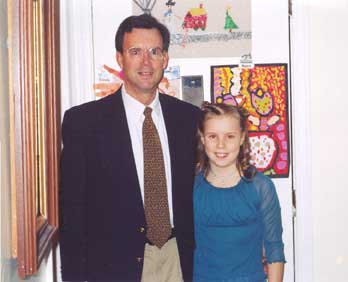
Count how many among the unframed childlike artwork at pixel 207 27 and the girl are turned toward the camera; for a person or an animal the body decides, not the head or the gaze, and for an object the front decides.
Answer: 2

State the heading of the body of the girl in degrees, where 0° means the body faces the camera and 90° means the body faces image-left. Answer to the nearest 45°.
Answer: approximately 0°
